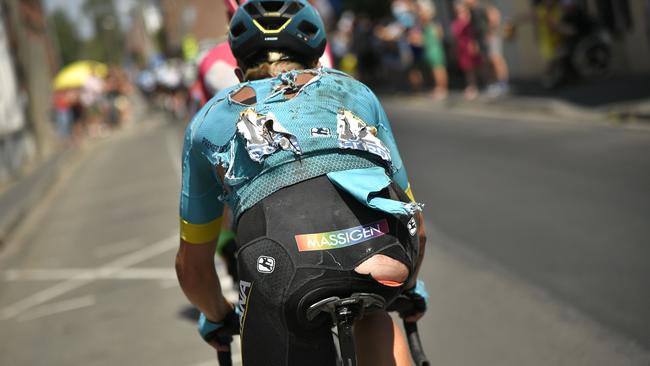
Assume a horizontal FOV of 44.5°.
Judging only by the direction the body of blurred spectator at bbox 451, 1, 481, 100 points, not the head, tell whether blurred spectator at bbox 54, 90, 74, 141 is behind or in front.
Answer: in front

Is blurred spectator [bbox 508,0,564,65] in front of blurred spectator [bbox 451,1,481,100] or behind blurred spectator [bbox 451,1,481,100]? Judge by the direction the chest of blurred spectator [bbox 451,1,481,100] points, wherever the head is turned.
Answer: behind

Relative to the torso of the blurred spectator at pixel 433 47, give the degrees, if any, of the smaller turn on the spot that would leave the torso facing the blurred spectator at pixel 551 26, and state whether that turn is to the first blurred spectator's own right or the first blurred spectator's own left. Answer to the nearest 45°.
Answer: approximately 135° to the first blurred spectator's own left

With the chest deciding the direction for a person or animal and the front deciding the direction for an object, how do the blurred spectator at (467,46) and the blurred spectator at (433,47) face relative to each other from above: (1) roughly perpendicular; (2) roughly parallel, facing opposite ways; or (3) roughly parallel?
roughly parallel

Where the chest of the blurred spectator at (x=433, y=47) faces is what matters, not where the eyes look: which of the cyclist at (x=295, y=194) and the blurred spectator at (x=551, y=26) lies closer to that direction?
the cyclist

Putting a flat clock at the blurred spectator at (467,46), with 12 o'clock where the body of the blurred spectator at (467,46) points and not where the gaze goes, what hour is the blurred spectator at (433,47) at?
the blurred spectator at (433,47) is roughly at 2 o'clock from the blurred spectator at (467,46).

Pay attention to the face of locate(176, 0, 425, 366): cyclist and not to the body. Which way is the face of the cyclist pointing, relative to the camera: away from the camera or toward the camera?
away from the camera
